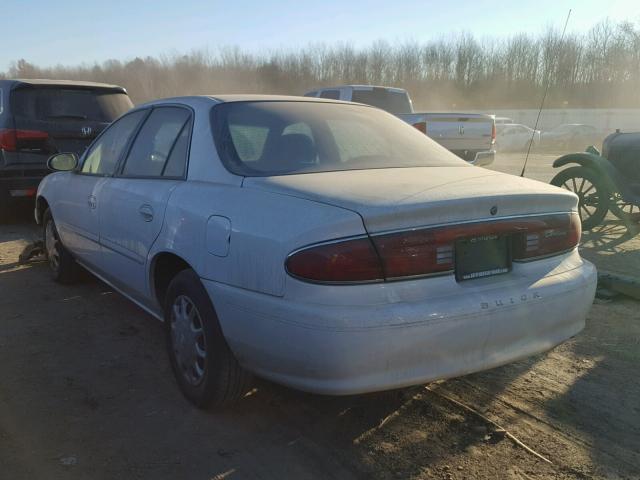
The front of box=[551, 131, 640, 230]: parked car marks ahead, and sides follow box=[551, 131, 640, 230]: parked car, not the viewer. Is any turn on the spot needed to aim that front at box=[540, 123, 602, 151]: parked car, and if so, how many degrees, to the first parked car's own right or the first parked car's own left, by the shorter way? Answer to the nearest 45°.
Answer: approximately 135° to the first parked car's own right

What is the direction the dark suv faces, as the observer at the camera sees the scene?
facing away from the viewer and to the left of the viewer

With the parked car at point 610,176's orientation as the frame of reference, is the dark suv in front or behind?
in front

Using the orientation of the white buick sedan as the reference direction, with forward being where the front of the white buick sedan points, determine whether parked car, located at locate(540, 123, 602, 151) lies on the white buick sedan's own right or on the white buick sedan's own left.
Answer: on the white buick sedan's own right

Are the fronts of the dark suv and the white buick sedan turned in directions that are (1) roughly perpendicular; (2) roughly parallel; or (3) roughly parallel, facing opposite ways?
roughly parallel

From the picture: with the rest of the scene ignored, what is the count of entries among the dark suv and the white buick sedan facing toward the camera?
0

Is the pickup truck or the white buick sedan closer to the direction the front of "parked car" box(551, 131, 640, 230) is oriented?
the white buick sedan

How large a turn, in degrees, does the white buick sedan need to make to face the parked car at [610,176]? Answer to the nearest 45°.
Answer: approximately 90° to its right

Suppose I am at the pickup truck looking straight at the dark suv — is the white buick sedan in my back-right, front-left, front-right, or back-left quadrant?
front-left

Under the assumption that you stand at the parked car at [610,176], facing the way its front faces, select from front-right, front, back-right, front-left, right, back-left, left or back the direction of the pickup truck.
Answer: right

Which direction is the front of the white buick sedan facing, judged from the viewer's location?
facing away from the viewer and to the left of the viewer

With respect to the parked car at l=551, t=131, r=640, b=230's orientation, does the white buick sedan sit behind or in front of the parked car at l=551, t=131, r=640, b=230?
in front
